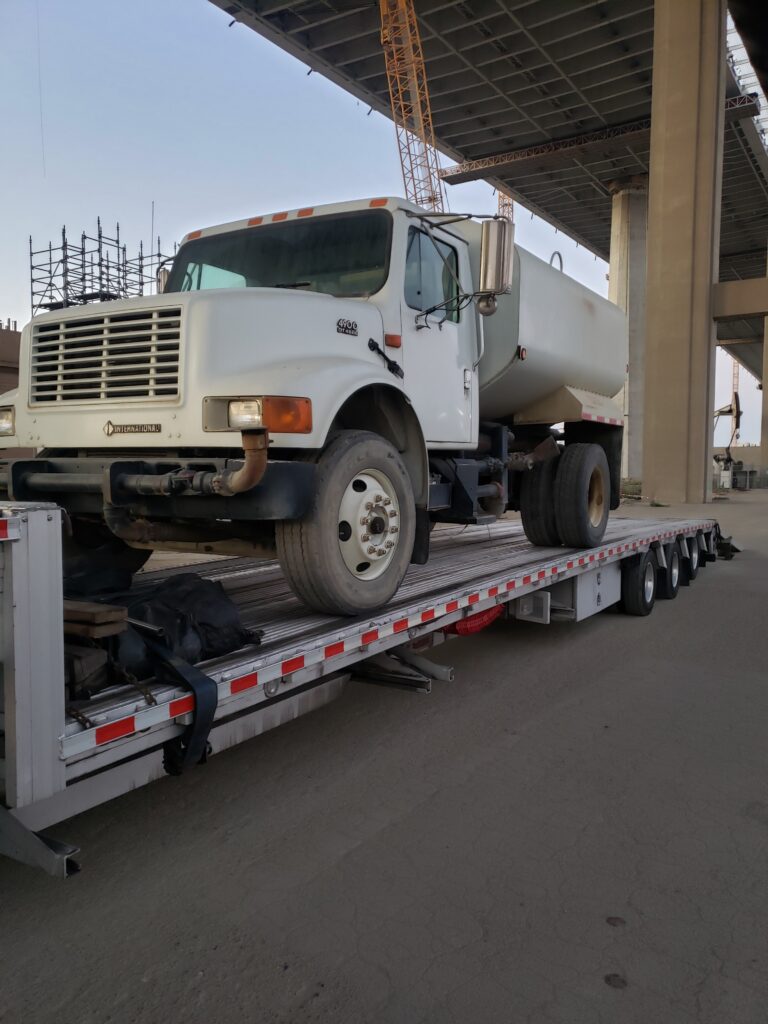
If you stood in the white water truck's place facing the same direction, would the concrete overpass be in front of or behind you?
behind

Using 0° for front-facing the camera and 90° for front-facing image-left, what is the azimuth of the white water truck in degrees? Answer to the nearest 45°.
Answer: approximately 45°

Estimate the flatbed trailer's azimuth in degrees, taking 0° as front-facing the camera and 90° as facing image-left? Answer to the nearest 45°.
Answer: approximately 45°

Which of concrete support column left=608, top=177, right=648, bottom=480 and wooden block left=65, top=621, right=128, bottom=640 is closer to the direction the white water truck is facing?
the wooden block

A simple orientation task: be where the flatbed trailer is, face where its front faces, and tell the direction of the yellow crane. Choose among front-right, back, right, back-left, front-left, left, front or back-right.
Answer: back-right

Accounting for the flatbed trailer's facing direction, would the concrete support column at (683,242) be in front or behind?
behind

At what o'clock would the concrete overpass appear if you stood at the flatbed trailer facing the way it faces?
The concrete overpass is roughly at 5 o'clock from the flatbed trailer.

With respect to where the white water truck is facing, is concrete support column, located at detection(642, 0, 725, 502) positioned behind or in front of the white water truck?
behind

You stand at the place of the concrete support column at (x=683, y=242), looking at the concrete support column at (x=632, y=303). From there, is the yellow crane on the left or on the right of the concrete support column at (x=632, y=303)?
left

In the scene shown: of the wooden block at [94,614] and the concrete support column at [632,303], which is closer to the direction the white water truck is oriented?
the wooden block
